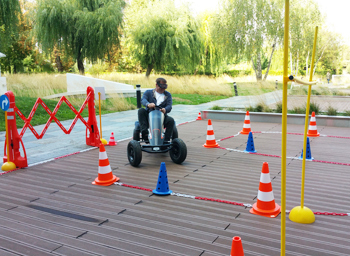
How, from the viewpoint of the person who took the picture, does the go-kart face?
facing the viewer

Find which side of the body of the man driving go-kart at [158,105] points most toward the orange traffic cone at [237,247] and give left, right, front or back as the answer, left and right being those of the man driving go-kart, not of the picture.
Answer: front

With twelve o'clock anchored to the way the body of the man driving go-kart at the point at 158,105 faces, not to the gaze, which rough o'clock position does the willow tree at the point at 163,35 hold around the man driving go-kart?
The willow tree is roughly at 6 o'clock from the man driving go-kart.

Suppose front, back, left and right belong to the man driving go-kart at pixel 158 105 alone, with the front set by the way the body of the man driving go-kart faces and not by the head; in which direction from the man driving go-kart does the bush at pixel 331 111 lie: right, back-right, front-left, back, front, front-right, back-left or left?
back-left

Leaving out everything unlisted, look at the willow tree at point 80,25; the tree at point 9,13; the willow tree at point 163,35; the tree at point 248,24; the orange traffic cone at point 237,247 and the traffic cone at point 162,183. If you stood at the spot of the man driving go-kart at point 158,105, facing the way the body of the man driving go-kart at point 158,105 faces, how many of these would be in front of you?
2

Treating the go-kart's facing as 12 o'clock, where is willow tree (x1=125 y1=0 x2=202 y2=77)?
The willow tree is roughly at 6 o'clock from the go-kart.

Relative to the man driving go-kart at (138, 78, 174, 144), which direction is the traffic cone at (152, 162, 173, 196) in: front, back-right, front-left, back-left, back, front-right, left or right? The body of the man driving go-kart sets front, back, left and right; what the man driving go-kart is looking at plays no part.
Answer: front

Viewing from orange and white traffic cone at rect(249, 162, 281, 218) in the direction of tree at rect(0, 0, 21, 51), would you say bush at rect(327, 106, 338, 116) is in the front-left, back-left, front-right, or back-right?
front-right

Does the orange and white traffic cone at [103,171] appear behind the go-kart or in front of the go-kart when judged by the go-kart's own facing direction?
in front

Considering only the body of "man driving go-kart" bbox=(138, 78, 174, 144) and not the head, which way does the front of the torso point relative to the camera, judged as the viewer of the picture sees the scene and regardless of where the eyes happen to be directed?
toward the camera

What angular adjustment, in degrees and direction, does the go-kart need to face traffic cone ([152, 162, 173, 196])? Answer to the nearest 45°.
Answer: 0° — it already faces it

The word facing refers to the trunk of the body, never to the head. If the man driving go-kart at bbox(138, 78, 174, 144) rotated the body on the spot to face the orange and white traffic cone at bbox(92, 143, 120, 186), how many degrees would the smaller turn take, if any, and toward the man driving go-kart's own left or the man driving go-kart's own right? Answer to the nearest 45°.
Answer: approximately 45° to the man driving go-kart's own right

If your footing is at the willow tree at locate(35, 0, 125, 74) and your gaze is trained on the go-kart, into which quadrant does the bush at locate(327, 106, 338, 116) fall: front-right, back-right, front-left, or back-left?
front-left

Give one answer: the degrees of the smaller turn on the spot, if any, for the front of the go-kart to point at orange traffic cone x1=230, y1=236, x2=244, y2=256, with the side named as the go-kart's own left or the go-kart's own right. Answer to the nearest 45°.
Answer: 0° — it already faces it
